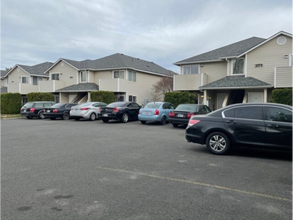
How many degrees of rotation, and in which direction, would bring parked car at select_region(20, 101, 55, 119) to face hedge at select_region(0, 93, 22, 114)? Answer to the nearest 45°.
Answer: approximately 45° to its left

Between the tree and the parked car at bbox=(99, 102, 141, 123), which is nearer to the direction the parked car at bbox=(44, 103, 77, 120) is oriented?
the tree

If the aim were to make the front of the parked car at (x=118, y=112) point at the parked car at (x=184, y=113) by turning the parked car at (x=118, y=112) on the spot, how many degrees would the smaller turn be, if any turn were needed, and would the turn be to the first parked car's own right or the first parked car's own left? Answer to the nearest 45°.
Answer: approximately 90° to the first parked car's own right

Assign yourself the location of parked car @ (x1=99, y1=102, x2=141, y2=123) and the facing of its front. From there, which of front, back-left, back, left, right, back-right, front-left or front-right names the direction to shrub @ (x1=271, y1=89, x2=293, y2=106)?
front-right

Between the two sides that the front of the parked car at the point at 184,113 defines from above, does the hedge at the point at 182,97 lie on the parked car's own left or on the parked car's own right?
on the parked car's own left

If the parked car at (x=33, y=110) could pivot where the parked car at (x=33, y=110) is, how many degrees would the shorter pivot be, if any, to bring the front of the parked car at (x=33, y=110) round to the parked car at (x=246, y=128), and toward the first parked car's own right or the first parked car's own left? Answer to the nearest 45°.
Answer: approximately 135° to the first parked car's own right

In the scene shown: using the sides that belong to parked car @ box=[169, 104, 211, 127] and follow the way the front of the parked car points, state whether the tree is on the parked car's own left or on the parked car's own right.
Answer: on the parked car's own left

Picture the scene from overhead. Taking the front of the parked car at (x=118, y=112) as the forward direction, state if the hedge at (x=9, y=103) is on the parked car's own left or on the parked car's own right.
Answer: on the parked car's own left

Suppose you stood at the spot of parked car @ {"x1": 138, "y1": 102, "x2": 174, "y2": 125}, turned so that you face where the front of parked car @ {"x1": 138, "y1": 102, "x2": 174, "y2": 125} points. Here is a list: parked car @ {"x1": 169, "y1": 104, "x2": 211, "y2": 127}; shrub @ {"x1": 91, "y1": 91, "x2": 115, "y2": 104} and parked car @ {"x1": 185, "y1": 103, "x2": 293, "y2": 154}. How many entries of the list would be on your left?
1

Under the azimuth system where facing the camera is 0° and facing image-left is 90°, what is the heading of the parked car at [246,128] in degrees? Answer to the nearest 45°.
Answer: approximately 270°

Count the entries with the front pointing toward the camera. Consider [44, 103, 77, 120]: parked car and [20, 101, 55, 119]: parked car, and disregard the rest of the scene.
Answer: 0

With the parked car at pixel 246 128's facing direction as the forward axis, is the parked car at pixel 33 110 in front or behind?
behind

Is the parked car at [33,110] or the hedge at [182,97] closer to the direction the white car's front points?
the hedge

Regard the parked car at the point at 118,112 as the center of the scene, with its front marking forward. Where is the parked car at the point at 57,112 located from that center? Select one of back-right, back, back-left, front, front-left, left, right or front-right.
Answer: left

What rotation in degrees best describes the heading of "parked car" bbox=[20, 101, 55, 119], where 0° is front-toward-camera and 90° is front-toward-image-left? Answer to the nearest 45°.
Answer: approximately 225°
